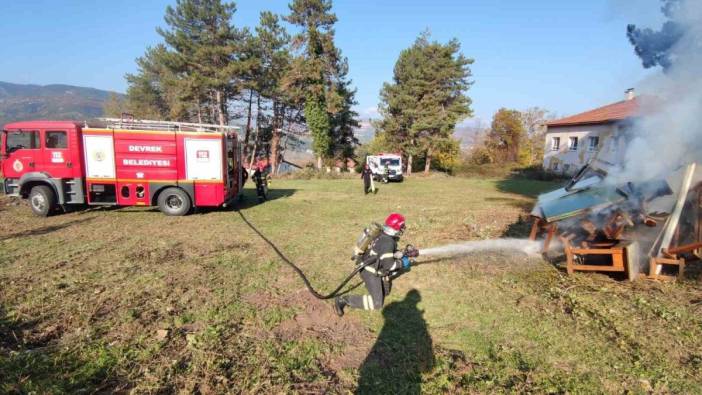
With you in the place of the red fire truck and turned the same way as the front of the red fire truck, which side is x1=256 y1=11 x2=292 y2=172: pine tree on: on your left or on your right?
on your right

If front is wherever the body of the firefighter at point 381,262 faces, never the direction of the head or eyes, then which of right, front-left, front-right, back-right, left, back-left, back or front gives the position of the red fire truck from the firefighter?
back-left

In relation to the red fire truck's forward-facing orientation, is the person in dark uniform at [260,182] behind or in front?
behind

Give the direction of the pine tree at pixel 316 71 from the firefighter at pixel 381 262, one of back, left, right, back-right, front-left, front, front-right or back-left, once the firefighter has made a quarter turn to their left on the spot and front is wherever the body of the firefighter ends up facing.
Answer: front

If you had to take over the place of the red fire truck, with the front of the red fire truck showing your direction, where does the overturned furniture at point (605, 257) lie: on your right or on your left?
on your left

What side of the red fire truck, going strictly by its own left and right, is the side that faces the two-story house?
back

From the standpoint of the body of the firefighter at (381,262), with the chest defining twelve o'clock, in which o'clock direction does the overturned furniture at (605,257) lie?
The overturned furniture is roughly at 11 o'clock from the firefighter.

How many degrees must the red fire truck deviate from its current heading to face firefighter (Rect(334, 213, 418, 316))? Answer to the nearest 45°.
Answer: approximately 90° to its left

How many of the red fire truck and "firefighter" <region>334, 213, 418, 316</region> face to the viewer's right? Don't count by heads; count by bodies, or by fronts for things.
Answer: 1

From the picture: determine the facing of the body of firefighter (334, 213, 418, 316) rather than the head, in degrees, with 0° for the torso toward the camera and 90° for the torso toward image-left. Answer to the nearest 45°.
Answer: approximately 270°

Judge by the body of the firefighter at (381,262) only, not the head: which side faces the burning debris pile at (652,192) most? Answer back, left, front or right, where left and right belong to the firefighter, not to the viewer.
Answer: front

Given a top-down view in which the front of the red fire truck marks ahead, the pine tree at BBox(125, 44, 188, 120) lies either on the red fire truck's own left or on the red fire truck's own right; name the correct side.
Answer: on the red fire truck's own right

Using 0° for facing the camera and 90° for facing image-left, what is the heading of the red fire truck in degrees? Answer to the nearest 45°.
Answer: approximately 90°

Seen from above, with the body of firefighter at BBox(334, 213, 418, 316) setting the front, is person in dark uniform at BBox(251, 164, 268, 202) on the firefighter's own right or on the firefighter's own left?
on the firefighter's own left
